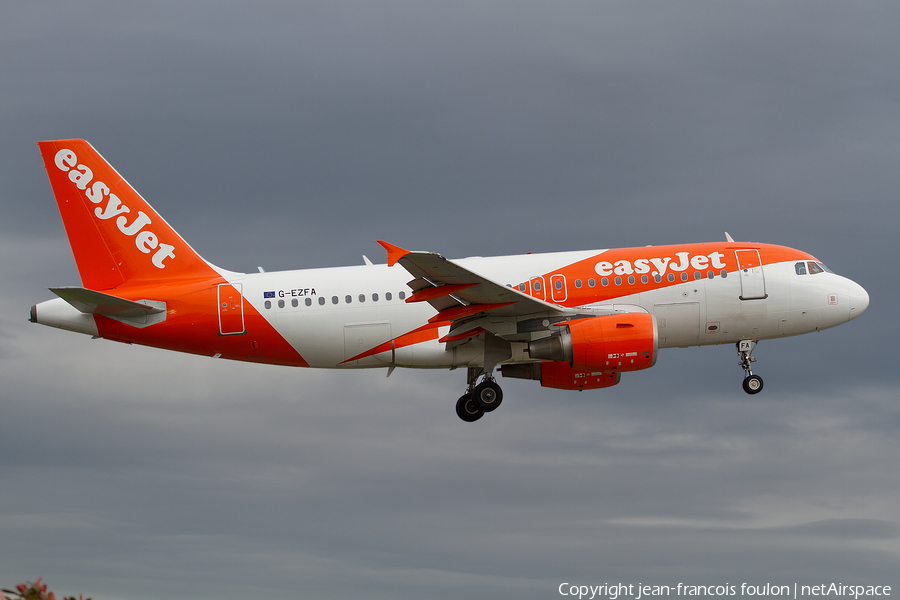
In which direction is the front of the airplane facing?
to the viewer's right
